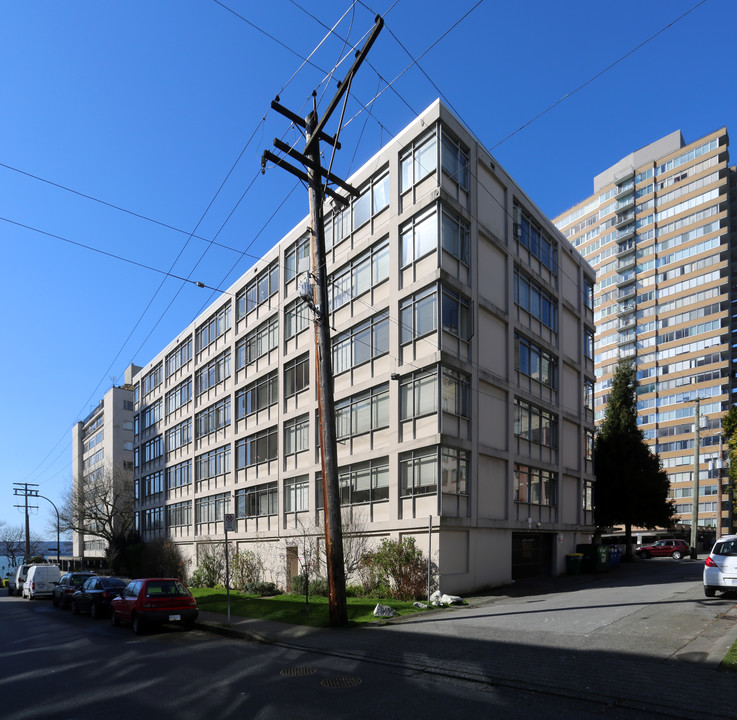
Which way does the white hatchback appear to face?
away from the camera

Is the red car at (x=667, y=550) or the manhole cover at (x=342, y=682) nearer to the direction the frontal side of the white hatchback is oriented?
the red car

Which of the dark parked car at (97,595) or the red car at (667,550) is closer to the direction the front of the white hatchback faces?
the red car

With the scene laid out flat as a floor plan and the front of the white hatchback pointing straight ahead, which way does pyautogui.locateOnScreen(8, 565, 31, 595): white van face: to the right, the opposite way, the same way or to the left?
to the left
